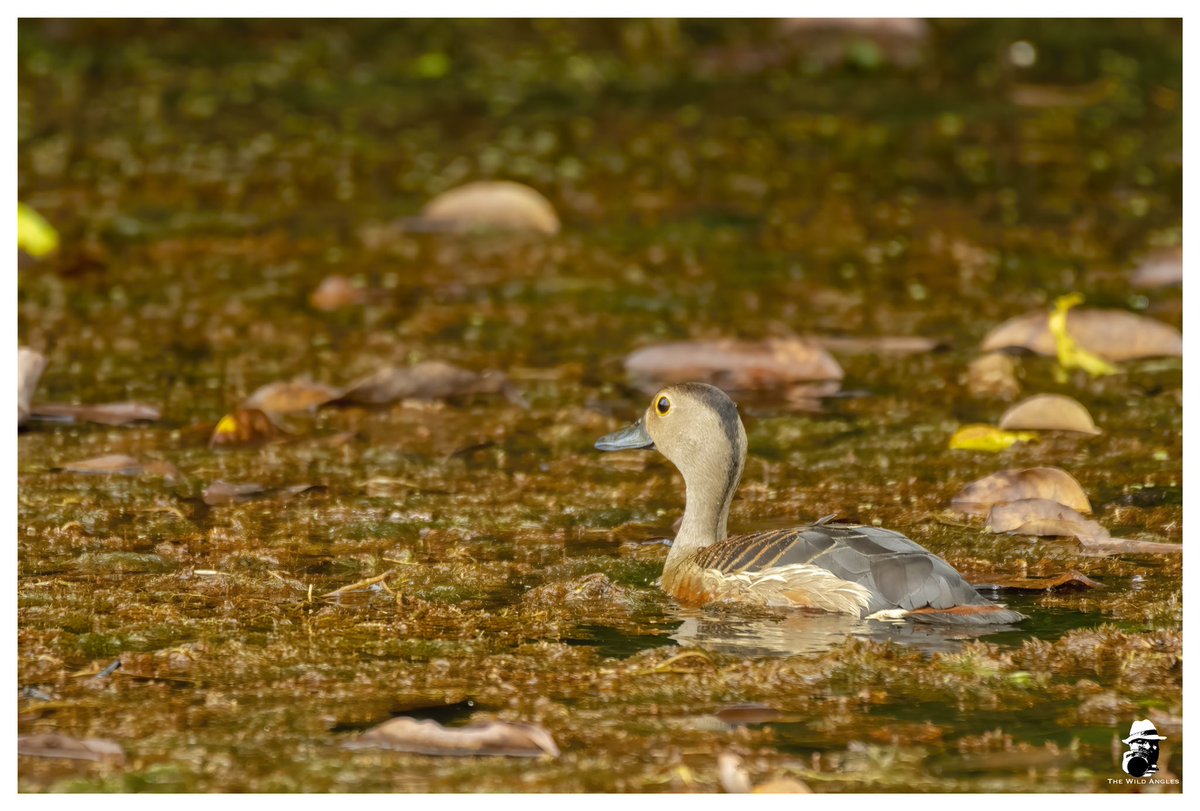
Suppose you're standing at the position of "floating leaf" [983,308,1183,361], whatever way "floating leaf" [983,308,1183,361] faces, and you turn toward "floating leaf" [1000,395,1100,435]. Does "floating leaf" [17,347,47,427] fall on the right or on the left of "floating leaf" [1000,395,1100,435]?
right

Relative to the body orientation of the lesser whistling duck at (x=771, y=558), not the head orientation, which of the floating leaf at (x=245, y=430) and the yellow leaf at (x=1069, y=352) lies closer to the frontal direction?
the floating leaf

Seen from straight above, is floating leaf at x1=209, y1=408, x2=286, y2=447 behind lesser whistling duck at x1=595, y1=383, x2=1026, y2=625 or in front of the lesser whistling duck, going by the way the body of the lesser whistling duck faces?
in front

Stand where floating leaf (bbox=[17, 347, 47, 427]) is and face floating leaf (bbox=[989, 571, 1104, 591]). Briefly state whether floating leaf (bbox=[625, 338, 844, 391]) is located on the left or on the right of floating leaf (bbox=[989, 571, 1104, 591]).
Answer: left

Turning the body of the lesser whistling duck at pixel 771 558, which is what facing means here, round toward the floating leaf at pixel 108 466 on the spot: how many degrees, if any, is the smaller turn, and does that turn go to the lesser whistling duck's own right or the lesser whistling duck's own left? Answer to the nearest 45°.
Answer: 0° — it already faces it

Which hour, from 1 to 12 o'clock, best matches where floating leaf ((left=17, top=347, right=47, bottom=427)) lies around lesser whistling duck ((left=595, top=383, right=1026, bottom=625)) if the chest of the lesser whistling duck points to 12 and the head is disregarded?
The floating leaf is roughly at 1 o'clock from the lesser whistling duck.

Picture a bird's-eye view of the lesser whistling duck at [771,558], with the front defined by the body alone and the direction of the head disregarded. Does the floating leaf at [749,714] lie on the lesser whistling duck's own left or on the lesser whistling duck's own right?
on the lesser whistling duck's own left

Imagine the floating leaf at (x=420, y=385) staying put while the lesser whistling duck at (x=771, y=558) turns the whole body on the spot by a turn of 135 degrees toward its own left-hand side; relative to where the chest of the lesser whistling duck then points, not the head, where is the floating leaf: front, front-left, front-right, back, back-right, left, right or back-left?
back

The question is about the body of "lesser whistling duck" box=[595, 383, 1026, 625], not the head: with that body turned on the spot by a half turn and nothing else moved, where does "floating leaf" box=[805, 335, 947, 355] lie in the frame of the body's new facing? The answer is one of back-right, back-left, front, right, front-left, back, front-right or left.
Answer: left

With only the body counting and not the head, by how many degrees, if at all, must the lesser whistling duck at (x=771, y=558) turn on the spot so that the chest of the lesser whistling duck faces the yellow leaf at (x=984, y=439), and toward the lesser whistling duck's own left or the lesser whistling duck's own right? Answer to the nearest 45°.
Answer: approximately 135° to the lesser whistling duck's own right

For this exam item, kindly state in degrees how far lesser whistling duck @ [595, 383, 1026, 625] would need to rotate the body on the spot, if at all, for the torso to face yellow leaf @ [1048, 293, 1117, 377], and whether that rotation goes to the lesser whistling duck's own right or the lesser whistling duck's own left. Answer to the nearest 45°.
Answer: approximately 135° to the lesser whistling duck's own right

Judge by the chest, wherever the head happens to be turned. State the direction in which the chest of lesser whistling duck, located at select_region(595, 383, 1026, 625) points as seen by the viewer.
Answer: to the viewer's left

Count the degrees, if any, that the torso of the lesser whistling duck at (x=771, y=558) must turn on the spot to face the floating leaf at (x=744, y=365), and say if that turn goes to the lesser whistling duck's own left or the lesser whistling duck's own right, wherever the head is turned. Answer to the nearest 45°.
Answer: approximately 90° to the lesser whistling duck's own right

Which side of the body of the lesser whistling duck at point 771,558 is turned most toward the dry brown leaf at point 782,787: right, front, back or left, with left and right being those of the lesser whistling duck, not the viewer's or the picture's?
left
